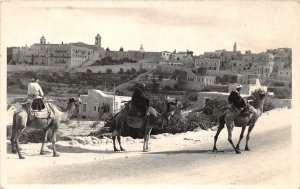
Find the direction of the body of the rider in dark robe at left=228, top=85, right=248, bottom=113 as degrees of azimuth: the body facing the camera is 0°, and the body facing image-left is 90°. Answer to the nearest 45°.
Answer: approximately 270°

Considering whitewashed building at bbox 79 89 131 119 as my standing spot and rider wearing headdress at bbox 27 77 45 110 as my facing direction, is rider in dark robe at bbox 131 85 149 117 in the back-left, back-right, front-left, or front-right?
front-left

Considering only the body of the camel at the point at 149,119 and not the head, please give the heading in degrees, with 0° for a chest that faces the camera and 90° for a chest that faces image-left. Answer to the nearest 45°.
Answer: approximately 270°

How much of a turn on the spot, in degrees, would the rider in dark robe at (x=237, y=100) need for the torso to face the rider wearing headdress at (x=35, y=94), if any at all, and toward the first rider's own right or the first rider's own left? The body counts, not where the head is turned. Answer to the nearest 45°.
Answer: approximately 180°

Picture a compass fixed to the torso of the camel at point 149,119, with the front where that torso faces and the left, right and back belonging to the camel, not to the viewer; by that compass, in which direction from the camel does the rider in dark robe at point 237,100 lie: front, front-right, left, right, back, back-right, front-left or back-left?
front

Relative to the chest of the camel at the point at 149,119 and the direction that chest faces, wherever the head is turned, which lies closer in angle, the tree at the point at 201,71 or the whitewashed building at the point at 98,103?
the tree
